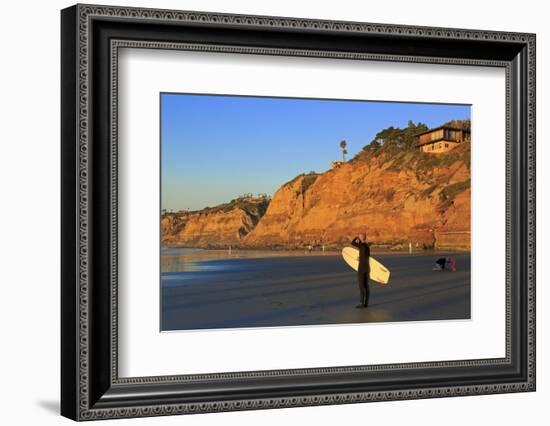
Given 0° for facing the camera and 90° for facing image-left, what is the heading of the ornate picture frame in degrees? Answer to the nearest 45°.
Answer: approximately 315°
